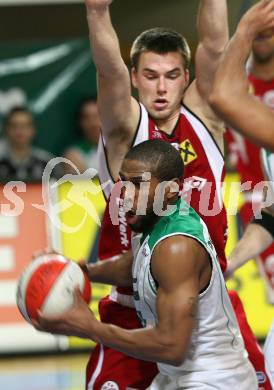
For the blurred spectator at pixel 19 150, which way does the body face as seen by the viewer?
toward the camera

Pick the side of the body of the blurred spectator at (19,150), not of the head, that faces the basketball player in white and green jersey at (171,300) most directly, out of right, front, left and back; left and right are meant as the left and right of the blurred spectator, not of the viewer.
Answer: front

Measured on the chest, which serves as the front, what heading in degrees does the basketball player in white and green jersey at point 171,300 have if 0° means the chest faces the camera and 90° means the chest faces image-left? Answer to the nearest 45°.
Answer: approximately 90°

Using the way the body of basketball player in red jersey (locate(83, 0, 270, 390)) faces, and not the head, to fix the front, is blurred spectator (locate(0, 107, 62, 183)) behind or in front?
behind

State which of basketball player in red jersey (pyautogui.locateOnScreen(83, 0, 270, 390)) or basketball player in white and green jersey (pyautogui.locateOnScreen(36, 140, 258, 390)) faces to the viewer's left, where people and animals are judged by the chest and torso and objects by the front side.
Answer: the basketball player in white and green jersey

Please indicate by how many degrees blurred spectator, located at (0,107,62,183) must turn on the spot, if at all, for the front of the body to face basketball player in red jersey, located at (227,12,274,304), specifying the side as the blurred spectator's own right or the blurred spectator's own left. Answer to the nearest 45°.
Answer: approximately 45° to the blurred spectator's own left
